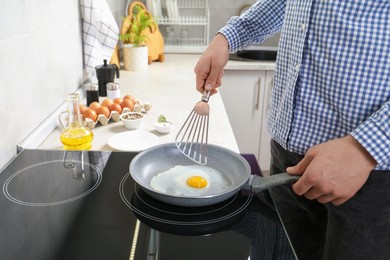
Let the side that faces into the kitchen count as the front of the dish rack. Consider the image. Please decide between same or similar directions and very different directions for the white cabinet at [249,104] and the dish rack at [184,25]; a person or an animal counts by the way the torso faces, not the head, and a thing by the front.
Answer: same or similar directions

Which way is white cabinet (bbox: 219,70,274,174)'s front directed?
toward the camera

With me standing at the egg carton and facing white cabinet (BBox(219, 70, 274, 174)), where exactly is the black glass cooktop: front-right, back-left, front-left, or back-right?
back-right

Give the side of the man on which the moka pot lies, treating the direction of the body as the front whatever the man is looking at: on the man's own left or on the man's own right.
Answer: on the man's own right

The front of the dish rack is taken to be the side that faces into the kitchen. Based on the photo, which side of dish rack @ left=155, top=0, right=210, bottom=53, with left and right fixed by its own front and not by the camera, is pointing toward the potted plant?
front

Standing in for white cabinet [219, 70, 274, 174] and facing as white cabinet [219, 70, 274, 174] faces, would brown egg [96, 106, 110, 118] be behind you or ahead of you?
ahead

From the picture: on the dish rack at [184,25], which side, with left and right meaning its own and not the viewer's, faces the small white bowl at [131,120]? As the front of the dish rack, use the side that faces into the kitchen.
front

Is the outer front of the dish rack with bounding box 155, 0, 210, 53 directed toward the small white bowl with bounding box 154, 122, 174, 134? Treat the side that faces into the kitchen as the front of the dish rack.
yes

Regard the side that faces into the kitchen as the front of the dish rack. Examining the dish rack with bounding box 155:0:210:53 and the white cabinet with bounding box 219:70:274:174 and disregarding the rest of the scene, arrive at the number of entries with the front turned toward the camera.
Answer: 2

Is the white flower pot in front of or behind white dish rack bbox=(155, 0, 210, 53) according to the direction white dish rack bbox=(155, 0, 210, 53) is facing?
in front

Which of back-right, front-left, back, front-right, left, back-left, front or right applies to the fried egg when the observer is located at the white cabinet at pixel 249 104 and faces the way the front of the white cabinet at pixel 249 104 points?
front

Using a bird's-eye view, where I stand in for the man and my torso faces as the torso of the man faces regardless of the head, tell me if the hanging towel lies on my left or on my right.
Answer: on my right
